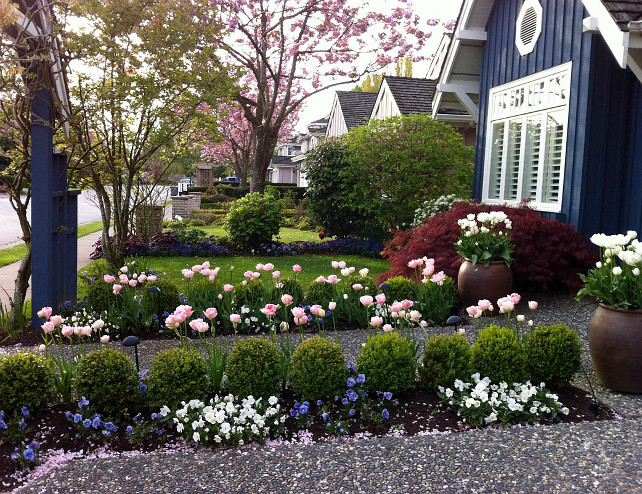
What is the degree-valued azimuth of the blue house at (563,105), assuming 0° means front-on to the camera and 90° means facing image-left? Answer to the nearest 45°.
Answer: approximately 45°

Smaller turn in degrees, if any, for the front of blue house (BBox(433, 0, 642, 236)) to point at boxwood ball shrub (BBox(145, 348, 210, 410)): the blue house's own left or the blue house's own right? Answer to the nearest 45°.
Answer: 0° — it already faces it

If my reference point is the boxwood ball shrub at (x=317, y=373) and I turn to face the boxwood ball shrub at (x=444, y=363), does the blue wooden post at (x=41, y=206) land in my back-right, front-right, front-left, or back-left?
back-left

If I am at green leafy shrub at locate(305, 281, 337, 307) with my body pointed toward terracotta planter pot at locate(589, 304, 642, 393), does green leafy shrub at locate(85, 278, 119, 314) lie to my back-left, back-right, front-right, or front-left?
back-right

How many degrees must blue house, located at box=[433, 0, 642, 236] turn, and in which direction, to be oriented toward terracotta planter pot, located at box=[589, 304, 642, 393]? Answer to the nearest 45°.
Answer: approximately 45° to its left

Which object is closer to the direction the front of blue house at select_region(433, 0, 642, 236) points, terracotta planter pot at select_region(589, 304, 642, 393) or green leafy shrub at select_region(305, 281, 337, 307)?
the green leafy shrub
